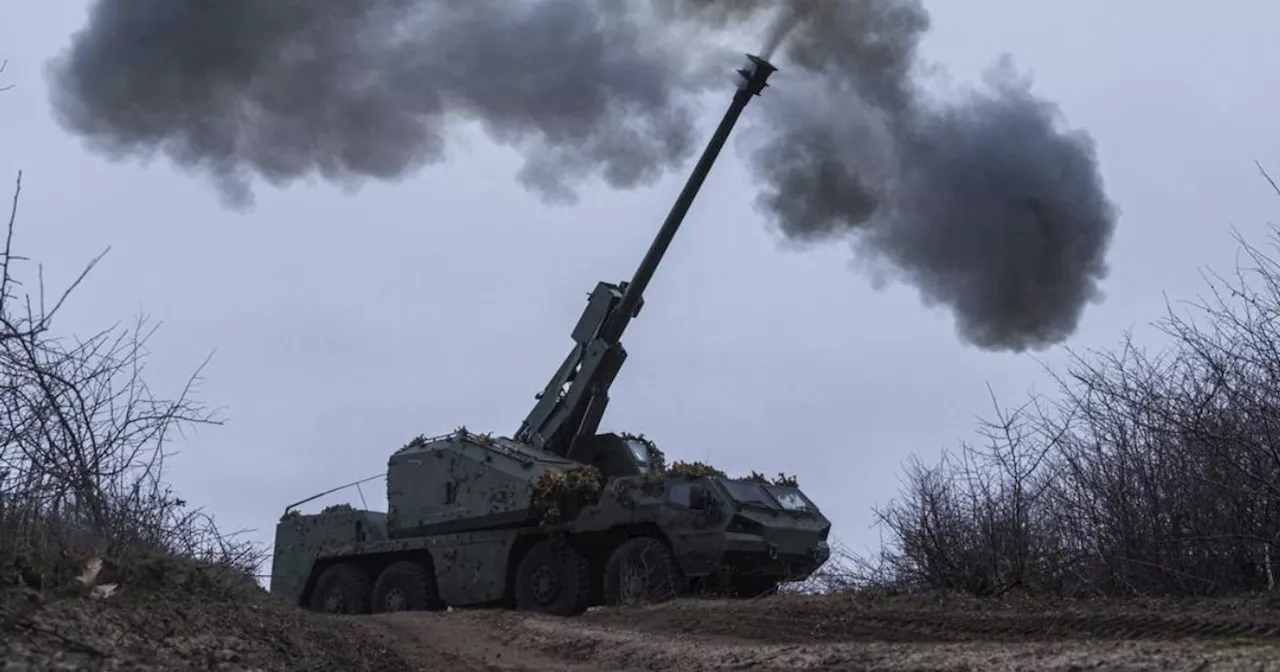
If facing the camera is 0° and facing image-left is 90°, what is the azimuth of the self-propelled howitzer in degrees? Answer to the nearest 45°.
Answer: approximately 315°
